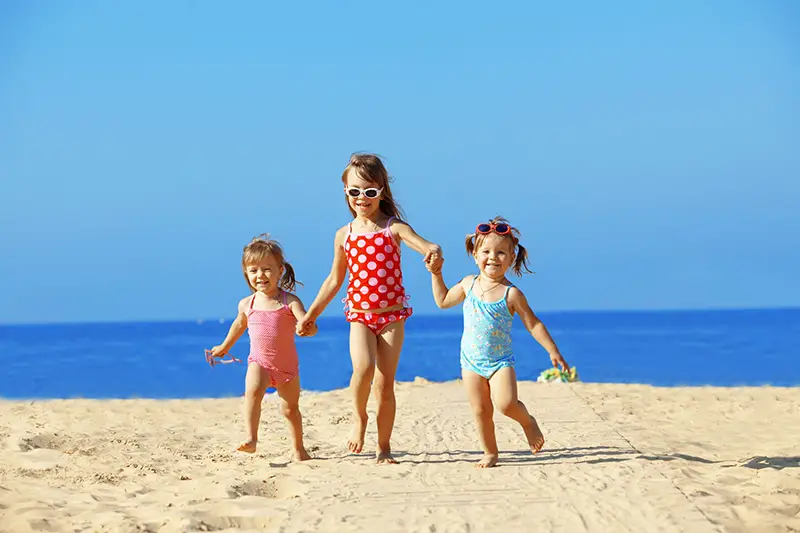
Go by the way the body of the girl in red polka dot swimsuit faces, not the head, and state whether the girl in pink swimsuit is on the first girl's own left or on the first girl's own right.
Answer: on the first girl's own right

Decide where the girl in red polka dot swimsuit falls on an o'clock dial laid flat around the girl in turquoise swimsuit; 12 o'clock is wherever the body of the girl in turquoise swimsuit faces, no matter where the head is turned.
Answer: The girl in red polka dot swimsuit is roughly at 3 o'clock from the girl in turquoise swimsuit.

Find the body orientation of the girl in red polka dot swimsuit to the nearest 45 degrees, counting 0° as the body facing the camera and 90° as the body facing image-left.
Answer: approximately 0°

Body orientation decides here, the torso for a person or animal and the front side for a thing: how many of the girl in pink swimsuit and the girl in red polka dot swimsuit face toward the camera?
2

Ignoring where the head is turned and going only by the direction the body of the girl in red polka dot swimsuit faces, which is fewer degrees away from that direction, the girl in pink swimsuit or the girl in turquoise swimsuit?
the girl in turquoise swimsuit

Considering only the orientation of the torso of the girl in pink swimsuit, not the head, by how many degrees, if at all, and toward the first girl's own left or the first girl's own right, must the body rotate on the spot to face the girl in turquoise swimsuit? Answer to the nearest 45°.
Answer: approximately 45° to the first girl's own left

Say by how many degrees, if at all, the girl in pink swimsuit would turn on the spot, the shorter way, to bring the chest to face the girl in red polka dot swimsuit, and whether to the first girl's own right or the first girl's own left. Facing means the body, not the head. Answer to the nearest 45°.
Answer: approximately 45° to the first girl's own left

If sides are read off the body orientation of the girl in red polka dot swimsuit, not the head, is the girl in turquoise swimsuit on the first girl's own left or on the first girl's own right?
on the first girl's own left
